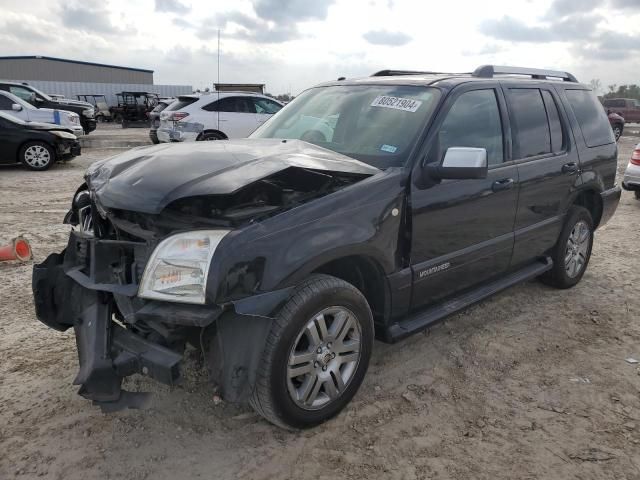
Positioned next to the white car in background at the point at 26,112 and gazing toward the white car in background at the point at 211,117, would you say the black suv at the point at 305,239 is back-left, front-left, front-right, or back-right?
front-right

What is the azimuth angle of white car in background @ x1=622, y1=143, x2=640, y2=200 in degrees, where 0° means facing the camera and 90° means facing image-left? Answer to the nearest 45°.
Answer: approximately 225°

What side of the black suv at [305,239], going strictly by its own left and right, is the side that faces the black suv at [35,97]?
right

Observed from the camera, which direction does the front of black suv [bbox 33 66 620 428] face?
facing the viewer and to the left of the viewer

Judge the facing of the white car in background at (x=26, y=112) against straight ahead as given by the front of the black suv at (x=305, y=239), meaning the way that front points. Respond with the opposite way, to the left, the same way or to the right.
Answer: the opposite way

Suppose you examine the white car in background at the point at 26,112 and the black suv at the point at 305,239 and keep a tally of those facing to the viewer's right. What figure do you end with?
1

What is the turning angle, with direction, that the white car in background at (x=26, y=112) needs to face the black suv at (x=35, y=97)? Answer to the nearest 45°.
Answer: approximately 90° to its left

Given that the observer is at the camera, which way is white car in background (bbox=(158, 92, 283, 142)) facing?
facing away from the viewer and to the right of the viewer

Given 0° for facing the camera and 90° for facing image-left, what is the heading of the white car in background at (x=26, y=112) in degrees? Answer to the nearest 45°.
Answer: approximately 270°

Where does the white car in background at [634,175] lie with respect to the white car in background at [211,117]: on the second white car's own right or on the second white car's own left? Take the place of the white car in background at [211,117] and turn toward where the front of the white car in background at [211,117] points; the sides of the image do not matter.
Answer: on the second white car's own right

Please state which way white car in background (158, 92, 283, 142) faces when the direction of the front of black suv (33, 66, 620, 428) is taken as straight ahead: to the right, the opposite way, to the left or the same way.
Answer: the opposite way

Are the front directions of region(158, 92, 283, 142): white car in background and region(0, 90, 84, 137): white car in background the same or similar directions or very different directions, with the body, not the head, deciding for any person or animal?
same or similar directions

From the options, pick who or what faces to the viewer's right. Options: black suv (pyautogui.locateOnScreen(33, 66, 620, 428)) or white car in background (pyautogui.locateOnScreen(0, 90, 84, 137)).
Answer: the white car in background

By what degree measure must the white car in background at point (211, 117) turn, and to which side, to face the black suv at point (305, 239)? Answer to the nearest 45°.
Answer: approximately 135° to its right
